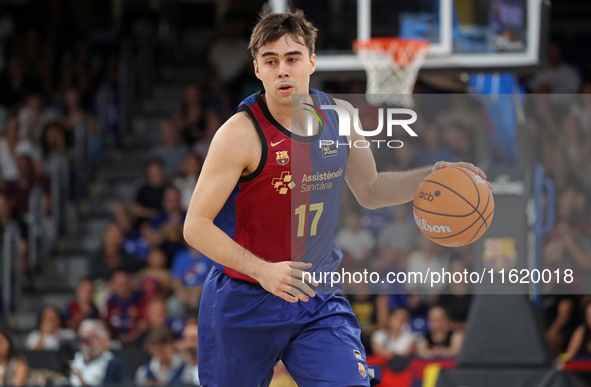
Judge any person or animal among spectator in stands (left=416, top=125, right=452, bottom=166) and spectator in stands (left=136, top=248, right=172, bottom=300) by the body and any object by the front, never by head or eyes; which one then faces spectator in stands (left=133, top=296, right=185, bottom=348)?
spectator in stands (left=136, top=248, right=172, bottom=300)

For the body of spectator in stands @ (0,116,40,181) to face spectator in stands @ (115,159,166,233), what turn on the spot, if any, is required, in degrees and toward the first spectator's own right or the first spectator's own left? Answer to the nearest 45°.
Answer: approximately 45° to the first spectator's own left

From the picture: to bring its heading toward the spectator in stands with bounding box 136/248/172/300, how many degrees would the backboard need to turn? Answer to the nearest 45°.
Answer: approximately 90° to its right

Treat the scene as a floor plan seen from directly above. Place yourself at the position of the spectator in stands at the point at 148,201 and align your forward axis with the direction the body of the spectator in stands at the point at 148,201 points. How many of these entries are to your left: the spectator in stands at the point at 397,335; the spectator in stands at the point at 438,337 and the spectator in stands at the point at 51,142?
2

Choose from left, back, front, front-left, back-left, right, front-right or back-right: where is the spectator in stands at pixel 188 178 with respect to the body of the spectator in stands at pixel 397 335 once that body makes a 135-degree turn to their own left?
left
